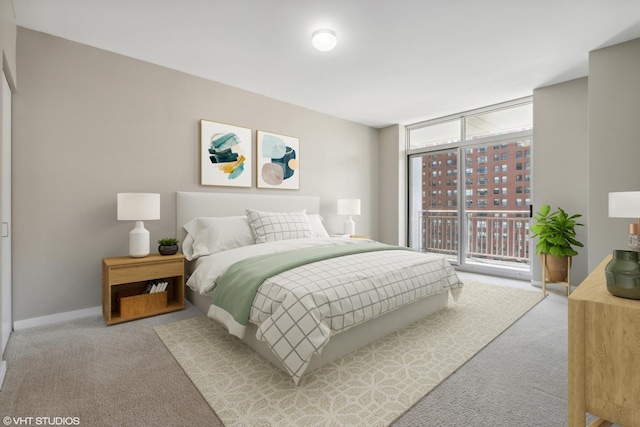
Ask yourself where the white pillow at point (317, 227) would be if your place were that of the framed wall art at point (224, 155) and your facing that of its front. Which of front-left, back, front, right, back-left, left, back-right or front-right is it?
front-left

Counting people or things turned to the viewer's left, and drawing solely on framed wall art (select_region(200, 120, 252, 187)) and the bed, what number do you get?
0

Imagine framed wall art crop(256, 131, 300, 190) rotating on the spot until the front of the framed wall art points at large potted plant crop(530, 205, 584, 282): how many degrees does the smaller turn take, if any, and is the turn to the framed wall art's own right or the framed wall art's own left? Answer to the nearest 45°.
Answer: approximately 45° to the framed wall art's own left

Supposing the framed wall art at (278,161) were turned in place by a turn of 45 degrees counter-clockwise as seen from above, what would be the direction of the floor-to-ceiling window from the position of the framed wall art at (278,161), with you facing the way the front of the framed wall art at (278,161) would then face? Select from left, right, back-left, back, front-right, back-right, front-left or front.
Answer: front

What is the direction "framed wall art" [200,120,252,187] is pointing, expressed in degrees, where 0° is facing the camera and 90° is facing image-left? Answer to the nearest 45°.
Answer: approximately 315°

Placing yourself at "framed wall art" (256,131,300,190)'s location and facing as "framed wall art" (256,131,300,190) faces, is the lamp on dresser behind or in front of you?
in front

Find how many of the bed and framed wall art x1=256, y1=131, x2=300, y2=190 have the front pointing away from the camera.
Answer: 0

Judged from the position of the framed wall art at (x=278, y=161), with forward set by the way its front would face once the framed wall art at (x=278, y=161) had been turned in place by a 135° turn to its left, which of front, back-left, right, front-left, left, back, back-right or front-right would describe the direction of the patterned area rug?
back

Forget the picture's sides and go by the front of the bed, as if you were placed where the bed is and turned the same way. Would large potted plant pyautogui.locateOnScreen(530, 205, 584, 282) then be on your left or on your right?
on your left

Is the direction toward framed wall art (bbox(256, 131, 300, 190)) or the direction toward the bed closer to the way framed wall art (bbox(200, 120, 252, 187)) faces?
the bed

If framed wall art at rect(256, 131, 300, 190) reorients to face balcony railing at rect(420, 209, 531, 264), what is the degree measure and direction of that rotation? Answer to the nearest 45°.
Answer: approximately 45° to its left

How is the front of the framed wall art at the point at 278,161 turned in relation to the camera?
facing the viewer and to the right of the viewer
